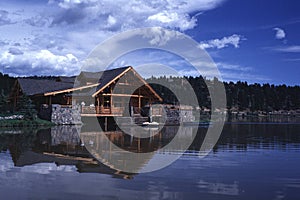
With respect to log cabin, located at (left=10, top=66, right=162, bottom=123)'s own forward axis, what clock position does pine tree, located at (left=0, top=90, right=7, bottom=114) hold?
The pine tree is roughly at 5 o'clock from the log cabin.
